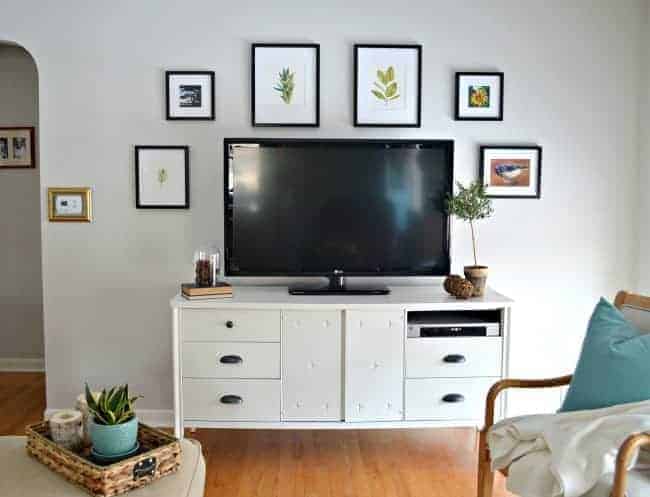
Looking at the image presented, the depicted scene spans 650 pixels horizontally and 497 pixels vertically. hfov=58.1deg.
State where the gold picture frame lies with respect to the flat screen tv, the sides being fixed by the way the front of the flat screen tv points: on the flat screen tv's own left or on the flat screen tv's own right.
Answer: on the flat screen tv's own right

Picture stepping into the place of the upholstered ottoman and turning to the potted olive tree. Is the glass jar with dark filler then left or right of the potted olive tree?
left

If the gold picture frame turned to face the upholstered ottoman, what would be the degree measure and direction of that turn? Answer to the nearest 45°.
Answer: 0° — it already faces it

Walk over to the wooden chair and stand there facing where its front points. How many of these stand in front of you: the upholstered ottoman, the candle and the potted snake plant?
3

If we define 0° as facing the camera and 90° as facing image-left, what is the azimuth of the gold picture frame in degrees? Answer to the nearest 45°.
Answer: approximately 0°

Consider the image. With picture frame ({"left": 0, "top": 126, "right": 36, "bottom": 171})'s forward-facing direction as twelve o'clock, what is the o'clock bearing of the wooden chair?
The wooden chair is roughly at 11 o'clock from the picture frame.

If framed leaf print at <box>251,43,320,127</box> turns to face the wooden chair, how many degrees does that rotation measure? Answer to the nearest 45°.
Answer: approximately 45° to its left
